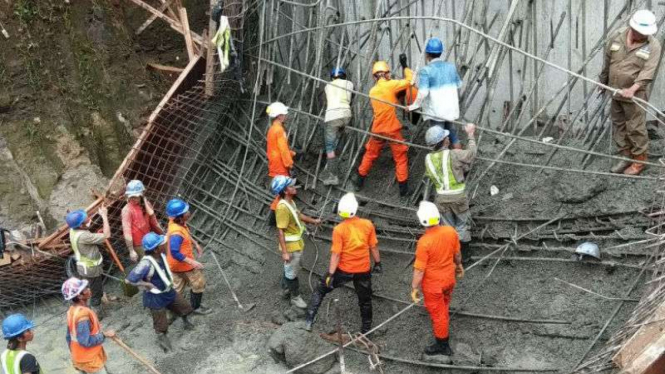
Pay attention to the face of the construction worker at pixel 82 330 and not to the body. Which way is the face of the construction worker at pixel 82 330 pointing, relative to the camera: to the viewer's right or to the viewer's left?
to the viewer's right

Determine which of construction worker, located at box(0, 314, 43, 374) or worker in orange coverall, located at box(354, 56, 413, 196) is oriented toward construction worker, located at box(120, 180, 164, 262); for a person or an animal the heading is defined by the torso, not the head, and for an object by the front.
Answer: construction worker, located at box(0, 314, 43, 374)

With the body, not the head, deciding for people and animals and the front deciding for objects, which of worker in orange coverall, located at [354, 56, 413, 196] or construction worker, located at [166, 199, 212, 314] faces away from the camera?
the worker in orange coverall

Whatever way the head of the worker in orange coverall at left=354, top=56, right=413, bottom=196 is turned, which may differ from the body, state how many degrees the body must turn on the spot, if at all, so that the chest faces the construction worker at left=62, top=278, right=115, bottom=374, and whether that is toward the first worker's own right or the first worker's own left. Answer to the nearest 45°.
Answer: approximately 135° to the first worker's own left

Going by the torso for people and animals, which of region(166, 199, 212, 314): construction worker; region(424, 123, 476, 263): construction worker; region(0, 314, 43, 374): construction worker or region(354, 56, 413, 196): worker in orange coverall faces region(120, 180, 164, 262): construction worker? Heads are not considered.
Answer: region(0, 314, 43, 374): construction worker

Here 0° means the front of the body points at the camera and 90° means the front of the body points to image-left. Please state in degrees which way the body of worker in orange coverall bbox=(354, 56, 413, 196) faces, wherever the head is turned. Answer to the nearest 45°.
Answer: approximately 180°

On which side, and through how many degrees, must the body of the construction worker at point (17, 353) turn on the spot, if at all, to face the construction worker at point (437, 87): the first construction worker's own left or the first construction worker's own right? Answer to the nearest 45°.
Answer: approximately 45° to the first construction worker's own right

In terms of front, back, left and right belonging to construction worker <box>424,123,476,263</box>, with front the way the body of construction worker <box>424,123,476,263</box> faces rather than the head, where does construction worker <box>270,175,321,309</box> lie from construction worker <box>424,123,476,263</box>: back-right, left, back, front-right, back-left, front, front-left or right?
back-left

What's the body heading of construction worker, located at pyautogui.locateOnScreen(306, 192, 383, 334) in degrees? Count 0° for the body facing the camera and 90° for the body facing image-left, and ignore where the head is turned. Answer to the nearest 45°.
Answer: approximately 180°

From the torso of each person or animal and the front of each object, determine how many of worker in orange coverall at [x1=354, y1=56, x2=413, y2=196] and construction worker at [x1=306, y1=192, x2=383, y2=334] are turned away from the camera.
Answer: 2

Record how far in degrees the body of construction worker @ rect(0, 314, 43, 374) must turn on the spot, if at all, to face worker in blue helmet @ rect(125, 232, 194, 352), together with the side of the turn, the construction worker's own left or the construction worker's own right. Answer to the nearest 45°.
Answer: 0° — they already face them

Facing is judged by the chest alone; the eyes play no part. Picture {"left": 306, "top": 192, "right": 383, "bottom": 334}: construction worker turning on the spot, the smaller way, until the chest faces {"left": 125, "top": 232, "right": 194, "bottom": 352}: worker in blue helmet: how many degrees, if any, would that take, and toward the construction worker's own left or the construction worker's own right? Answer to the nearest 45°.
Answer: approximately 90° to the construction worker's own left

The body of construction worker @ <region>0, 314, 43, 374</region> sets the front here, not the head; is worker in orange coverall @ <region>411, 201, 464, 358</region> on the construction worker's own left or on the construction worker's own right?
on the construction worker's own right

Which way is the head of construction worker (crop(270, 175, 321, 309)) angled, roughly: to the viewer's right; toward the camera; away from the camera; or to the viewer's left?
to the viewer's right
